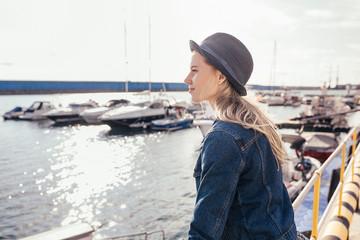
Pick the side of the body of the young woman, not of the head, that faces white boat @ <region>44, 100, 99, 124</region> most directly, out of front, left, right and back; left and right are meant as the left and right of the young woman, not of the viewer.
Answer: front

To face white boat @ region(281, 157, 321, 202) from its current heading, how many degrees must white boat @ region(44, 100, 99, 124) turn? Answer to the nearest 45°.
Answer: approximately 90° to its left

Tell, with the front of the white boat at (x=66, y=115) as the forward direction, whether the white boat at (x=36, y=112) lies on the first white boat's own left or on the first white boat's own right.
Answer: on the first white boat's own right

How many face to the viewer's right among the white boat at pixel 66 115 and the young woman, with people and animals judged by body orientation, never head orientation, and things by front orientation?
0

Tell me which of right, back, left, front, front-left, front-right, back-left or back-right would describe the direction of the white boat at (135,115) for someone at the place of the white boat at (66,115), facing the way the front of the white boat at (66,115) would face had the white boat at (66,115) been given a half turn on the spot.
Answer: front-right

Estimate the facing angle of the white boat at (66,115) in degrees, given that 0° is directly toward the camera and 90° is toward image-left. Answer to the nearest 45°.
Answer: approximately 90°

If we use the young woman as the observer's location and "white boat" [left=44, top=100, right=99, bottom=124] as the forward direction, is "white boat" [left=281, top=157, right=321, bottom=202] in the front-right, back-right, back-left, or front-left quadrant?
front-right

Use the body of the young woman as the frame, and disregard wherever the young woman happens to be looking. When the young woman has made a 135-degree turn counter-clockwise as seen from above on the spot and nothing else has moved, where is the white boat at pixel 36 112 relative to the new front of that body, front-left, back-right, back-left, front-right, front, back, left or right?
back-right

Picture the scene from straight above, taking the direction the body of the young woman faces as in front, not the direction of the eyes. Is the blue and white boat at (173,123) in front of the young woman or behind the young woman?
in front

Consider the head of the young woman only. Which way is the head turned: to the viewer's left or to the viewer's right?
to the viewer's left

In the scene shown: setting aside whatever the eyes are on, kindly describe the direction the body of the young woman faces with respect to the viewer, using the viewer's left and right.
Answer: facing away from the viewer and to the left of the viewer

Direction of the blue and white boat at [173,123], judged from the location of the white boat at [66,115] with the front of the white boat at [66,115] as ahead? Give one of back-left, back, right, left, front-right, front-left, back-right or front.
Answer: back-left
